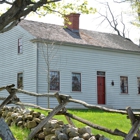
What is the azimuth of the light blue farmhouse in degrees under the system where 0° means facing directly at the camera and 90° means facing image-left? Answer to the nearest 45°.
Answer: approximately 315°

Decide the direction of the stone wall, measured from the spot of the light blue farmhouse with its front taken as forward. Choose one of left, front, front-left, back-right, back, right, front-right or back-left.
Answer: front-right

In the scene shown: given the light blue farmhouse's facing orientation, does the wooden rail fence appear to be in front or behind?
in front
